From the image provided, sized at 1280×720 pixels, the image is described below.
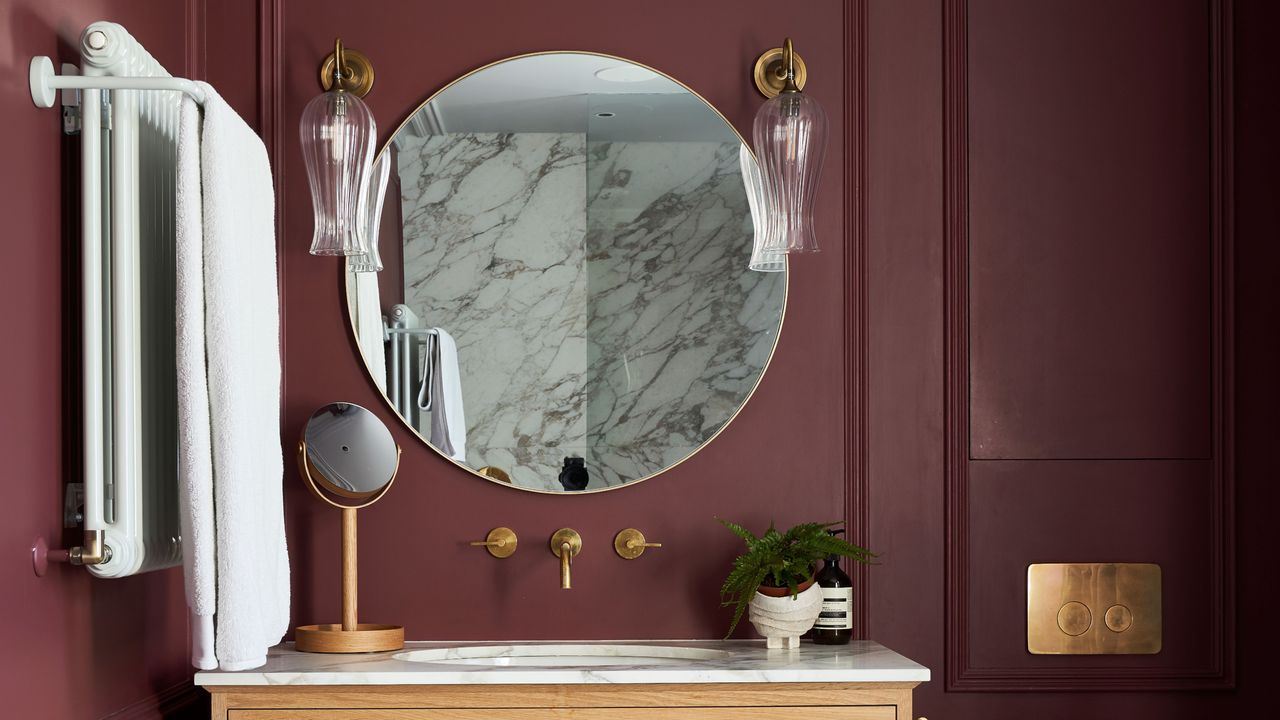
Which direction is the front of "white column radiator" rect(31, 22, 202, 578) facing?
to the viewer's right

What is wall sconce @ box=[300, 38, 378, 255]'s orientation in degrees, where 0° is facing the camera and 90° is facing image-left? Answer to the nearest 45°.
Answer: approximately 0°

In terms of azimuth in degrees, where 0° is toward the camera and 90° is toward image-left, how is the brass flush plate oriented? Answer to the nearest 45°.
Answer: approximately 0°

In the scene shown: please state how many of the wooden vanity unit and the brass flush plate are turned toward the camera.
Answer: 2

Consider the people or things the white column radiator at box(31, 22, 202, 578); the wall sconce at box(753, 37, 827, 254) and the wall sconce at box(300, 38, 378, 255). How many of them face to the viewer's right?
1

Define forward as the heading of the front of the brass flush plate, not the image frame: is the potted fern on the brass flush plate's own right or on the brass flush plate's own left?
on the brass flush plate's own right
